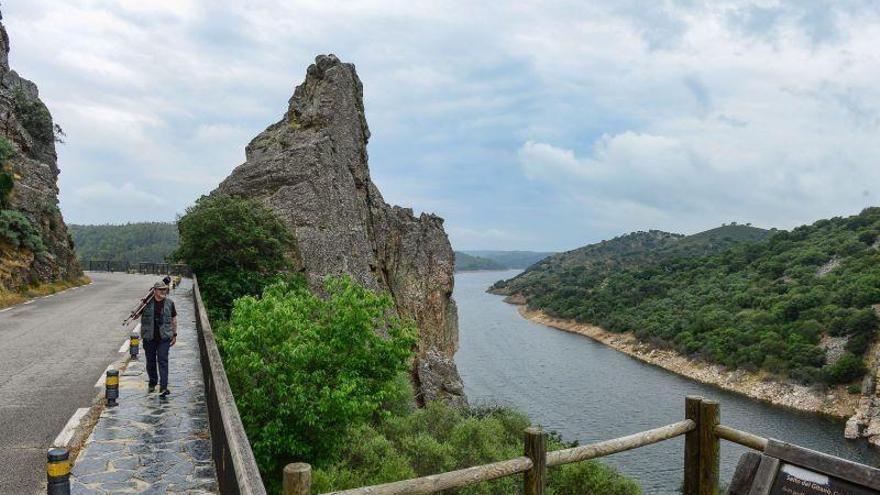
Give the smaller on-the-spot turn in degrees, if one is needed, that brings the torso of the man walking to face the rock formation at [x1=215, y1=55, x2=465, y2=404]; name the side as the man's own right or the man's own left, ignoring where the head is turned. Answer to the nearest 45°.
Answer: approximately 180°

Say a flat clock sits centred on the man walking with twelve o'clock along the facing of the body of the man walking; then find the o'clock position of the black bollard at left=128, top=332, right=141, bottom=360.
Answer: The black bollard is roughly at 6 o'clock from the man walking.

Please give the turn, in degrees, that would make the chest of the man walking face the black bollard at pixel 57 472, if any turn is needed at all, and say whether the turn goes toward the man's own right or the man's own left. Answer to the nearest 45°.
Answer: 0° — they already face it

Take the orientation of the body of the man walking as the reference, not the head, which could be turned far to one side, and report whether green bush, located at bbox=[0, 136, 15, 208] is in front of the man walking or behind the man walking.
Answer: behind

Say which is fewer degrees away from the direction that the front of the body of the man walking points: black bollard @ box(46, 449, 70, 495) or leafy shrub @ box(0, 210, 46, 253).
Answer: the black bollard

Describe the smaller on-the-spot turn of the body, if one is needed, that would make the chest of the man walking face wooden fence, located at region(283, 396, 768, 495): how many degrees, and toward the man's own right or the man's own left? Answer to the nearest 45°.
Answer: approximately 45° to the man's own left

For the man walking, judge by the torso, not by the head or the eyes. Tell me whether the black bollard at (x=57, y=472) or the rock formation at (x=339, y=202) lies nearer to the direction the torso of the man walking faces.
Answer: the black bollard

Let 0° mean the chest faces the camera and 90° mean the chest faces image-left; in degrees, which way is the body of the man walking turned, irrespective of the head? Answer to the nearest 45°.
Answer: approximately 0°
